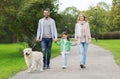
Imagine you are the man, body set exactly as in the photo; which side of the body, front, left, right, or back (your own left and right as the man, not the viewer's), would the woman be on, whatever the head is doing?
left

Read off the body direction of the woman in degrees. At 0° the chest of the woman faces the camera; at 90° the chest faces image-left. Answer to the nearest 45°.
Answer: approximately 0°

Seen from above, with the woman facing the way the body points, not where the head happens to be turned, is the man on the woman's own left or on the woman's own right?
on the woman's own right

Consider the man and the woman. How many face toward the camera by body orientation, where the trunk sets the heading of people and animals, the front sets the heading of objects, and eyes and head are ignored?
2

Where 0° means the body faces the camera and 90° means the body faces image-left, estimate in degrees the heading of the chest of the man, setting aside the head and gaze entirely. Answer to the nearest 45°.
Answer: approximately 0°
